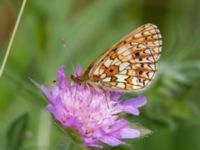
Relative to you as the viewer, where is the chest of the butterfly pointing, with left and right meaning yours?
facing to the left of the viewer
